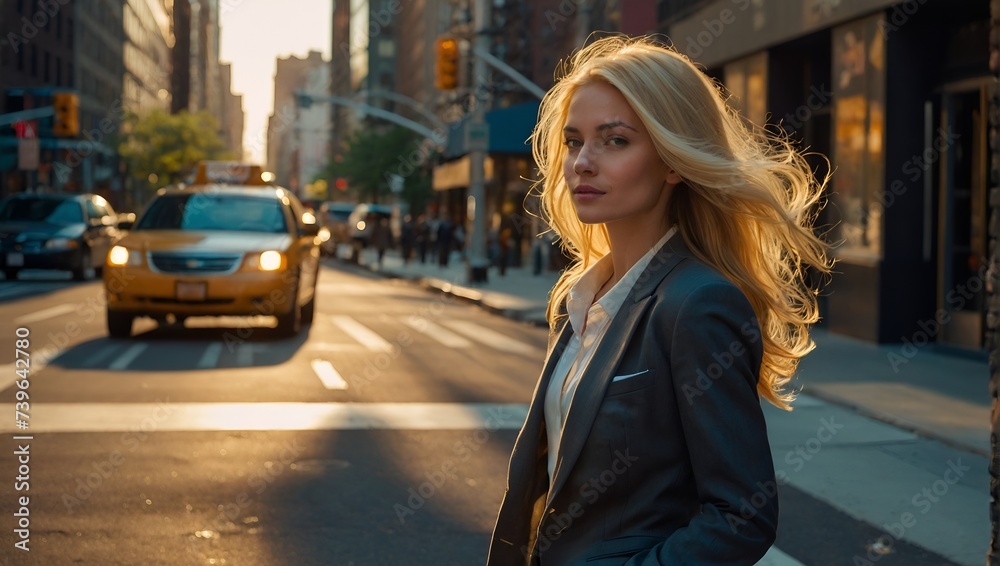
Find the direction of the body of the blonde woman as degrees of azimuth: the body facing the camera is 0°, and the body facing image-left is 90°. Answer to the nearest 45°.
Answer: approximately 45°

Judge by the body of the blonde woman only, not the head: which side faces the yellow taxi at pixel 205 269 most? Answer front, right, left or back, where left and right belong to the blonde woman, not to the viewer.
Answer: right

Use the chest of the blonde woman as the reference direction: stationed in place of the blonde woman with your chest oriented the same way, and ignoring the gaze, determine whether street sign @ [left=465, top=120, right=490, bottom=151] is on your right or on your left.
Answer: on your right

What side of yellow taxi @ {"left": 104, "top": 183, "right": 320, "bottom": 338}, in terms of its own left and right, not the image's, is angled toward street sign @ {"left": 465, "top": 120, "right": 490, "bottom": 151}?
back

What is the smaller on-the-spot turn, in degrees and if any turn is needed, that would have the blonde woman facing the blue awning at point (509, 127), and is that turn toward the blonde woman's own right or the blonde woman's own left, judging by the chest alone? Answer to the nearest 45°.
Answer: approximately 135° to the blonde woman's own right

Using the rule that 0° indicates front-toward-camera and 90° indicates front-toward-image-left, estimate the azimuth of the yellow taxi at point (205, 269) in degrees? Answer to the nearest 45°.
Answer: approximately 0°

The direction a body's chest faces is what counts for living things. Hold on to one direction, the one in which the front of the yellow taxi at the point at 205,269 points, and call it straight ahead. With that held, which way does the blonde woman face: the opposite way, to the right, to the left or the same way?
to the right

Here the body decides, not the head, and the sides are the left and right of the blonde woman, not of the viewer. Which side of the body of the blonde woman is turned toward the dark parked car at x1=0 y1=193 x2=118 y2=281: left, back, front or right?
right

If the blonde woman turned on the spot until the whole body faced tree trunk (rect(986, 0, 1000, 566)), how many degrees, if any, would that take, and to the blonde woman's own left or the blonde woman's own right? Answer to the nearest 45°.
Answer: approximately 180°

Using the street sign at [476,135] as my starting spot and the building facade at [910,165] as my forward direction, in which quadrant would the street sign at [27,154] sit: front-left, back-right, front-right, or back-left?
back-right

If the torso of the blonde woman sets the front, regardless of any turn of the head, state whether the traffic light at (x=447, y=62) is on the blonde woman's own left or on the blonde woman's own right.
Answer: on the blonde woman's own right

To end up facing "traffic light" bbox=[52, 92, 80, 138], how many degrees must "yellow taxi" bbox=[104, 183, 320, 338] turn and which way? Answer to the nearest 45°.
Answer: approximately 180°
